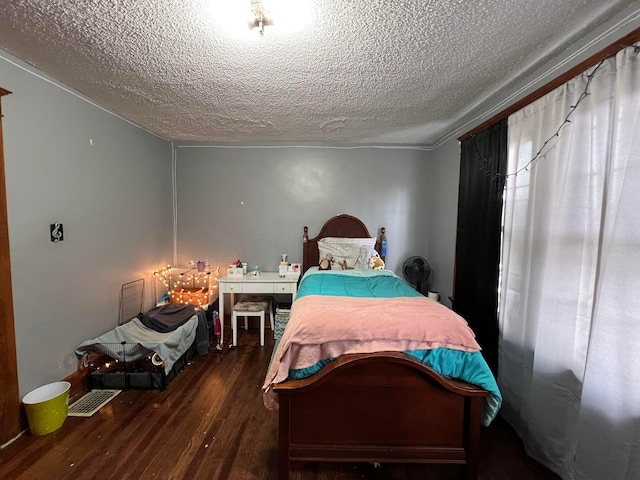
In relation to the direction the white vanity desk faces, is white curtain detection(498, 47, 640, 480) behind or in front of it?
in front

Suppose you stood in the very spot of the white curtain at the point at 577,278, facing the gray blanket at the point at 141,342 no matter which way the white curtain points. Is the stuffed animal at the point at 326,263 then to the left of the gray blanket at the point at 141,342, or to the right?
right

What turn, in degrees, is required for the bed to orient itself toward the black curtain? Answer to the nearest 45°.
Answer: approximately 135° to its left

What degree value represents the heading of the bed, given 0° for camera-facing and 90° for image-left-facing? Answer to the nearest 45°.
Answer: approximately 0°

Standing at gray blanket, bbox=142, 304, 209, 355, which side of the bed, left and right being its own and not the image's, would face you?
right

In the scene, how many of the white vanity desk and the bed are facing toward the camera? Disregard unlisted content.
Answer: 2

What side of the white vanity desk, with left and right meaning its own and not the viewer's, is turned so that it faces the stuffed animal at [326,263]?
left

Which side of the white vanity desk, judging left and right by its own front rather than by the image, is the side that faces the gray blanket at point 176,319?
right

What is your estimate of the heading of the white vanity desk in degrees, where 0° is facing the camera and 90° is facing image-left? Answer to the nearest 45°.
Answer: approximately 0°

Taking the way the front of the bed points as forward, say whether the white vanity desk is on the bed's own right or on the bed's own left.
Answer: on the bed's own right

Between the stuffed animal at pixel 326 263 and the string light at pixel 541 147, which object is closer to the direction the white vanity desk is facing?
the string light

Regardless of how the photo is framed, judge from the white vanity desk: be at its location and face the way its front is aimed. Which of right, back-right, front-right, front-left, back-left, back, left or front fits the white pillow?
left

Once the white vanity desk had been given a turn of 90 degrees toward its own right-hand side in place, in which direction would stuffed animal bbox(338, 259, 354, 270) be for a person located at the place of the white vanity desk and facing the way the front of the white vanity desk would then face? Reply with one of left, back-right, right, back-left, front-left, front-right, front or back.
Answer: back

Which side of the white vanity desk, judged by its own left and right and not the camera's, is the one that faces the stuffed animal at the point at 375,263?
left

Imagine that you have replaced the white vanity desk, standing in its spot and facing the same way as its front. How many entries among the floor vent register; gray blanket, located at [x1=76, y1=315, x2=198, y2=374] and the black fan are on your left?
1
